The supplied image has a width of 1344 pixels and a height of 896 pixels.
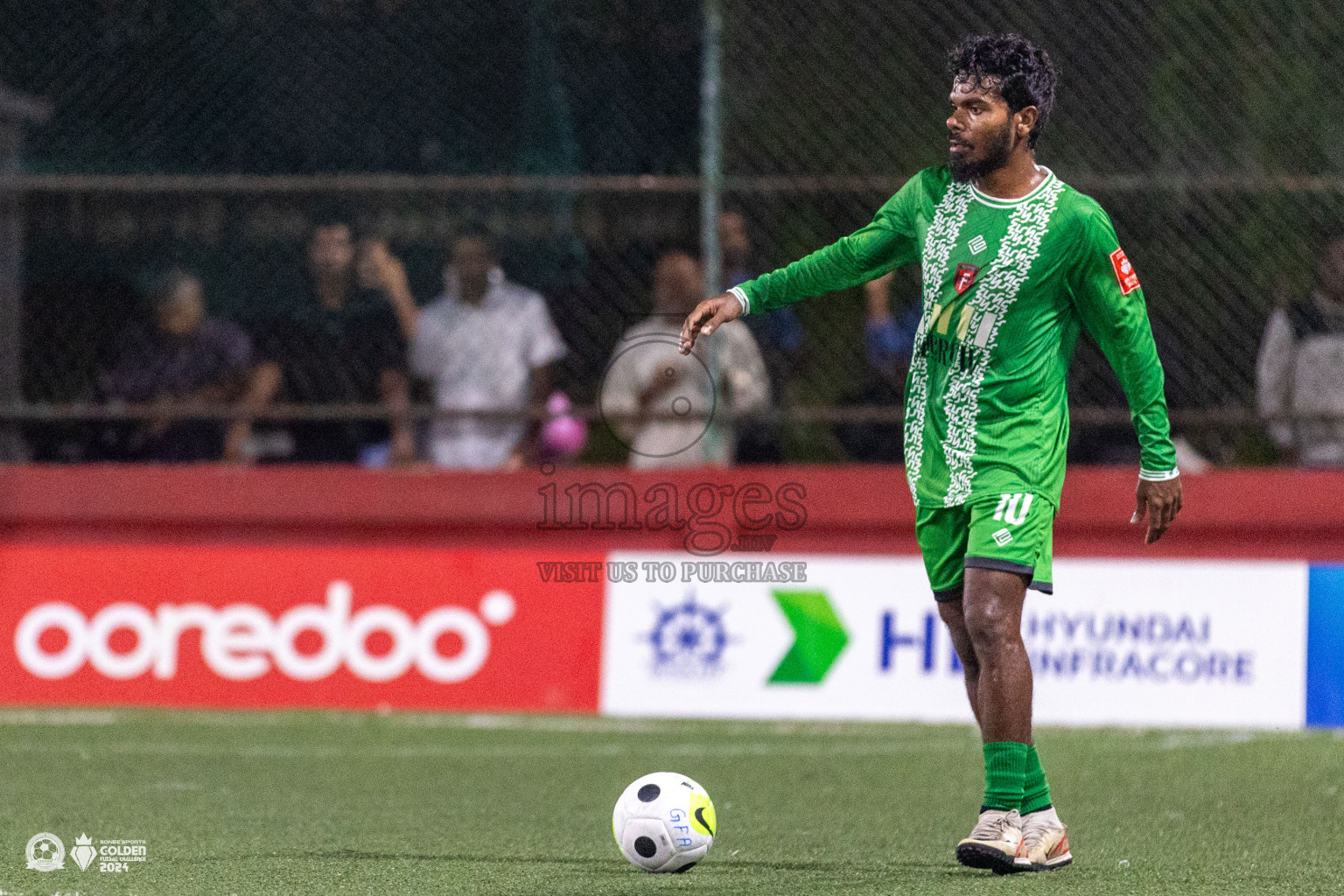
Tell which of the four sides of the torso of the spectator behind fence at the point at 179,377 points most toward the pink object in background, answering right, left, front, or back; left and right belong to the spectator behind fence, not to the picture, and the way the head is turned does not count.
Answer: left

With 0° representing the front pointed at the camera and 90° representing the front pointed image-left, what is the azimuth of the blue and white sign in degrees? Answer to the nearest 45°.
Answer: approximately 0°

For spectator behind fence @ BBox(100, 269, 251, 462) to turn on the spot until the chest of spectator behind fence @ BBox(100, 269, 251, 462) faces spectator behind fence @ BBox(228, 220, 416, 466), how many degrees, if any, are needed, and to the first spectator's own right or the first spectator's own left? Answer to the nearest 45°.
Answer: approximately 90° to the first spectator's own left

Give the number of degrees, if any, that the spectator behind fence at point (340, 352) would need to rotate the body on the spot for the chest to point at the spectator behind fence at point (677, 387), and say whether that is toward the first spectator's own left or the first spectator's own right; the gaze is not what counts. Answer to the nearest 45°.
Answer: approximately 90° to the first spectator's own left

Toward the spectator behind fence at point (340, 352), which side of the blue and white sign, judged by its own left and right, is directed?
right
